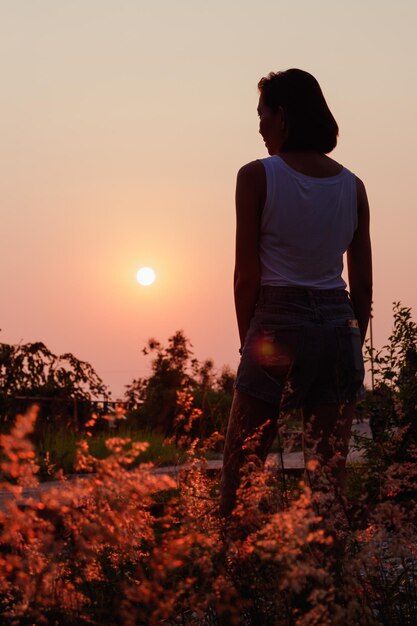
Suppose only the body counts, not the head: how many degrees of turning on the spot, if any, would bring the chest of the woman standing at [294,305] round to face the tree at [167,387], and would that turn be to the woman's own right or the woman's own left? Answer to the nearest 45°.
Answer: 0° — they already face it

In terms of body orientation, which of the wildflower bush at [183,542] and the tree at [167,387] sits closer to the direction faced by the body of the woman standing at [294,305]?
the tree

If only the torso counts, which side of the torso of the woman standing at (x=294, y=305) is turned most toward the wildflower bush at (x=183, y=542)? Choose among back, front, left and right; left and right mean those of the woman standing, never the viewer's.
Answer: back

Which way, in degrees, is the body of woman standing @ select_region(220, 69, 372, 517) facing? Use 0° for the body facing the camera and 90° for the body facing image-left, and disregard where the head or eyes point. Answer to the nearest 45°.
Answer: approximately 180°
